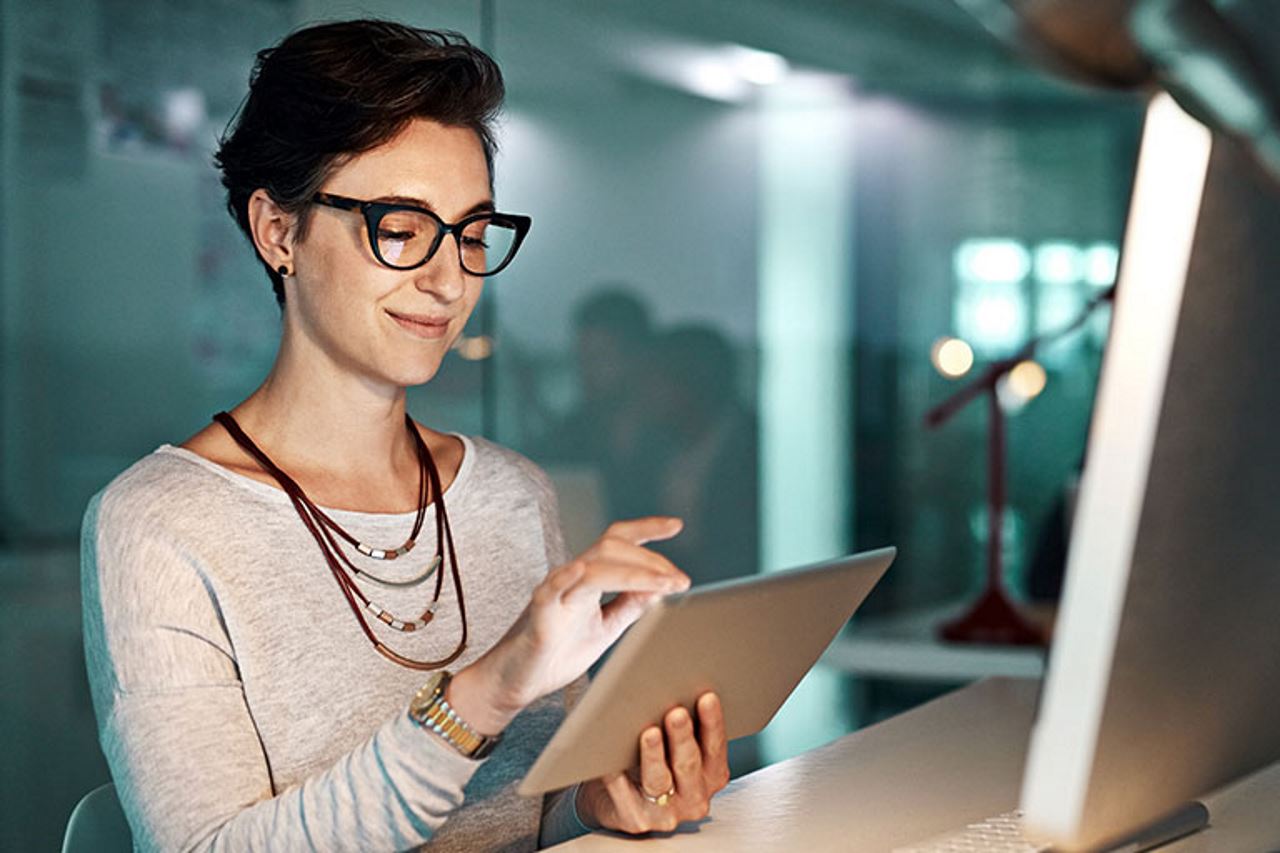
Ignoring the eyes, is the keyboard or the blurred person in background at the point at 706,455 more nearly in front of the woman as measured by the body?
the keyboard

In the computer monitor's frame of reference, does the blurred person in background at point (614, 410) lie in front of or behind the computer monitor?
in front

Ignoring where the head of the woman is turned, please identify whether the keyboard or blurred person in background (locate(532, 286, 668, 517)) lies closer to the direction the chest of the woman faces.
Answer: the keyboard

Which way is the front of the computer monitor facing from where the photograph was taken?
facing away from the viewer and to the left of the viewer

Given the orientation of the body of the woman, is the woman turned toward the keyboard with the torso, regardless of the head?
yes

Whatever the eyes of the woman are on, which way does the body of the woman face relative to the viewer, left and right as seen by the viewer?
facing the viewer and to the right of the viewer

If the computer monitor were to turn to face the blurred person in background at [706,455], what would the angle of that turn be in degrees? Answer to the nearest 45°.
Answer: approximately 45° to its right

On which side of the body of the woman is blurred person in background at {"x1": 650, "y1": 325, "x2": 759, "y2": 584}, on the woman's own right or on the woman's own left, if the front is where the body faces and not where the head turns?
on the woman's own left

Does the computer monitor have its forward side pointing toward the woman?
yes

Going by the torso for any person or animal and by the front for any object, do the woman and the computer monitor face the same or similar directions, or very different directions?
very different directions
